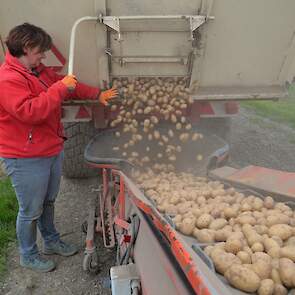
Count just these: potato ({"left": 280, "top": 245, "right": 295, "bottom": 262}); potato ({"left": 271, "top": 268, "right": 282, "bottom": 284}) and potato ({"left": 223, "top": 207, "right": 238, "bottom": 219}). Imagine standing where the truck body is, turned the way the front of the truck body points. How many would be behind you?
3

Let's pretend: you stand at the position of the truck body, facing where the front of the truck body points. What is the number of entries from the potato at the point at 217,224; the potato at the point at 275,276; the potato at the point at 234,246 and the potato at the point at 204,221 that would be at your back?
4

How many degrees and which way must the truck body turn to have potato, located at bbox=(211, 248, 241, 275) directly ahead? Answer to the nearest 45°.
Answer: approximately 180°

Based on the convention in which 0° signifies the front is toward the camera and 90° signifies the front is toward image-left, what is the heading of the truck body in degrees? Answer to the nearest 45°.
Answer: approximately 180°

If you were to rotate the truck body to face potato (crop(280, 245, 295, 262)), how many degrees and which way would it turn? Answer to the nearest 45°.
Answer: approximately 180°

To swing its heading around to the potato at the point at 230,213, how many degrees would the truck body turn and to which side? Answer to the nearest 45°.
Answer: approximately 180°

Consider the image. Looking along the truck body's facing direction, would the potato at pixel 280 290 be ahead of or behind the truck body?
behind

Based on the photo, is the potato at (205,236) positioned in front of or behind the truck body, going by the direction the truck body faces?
behind

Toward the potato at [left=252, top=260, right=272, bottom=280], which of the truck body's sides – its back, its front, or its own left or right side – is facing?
back

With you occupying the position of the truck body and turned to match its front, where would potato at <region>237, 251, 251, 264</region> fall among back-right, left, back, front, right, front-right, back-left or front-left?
back

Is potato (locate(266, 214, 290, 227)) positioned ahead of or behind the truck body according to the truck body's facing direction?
behind

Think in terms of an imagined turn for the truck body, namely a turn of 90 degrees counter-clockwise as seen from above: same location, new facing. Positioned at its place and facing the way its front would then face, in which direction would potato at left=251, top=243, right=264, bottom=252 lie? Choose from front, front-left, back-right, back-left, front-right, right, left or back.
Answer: left

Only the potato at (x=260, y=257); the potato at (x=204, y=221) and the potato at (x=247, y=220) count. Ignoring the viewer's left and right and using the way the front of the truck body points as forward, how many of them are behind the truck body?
3

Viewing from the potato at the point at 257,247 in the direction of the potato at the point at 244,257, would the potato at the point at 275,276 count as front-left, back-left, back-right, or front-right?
front-left

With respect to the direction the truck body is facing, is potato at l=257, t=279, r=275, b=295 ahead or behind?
behind

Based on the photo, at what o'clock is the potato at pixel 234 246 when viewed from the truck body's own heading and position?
The potato is roughly at 6 o'clock from the truck body.

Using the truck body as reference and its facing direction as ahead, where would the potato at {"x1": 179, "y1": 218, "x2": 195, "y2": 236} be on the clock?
The potato is roughly at 6 o'clock from the truck body.

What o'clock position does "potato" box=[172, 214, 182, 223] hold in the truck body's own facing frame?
The potato is roughly at 6 o'clock from the truck body.

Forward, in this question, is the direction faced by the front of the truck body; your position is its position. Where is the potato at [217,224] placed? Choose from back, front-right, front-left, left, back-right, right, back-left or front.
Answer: back
